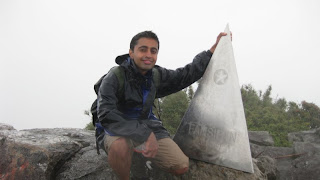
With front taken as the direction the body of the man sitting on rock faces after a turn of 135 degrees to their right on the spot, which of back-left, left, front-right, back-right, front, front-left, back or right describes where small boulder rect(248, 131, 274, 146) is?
back-right

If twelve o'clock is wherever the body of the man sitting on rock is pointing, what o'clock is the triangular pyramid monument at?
The triangular pyramid monument is roughly at 10 o'clock from the man sitting on rock.

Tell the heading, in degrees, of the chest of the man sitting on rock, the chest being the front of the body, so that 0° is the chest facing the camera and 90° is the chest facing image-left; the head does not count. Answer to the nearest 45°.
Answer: approximately 315°
